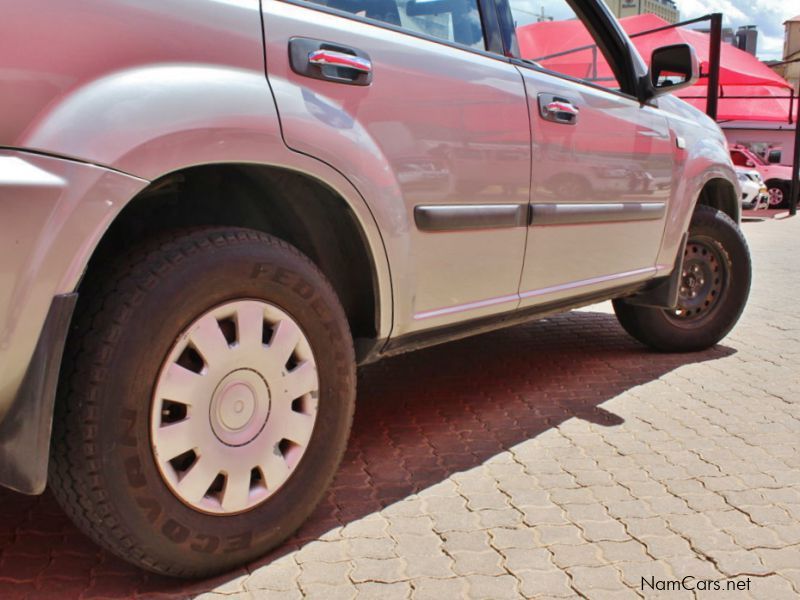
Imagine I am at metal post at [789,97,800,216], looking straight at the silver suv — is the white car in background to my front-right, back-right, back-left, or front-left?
front-right

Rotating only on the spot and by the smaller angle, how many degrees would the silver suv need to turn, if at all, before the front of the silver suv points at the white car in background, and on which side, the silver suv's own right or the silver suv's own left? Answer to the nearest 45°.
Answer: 0° — it already faces it

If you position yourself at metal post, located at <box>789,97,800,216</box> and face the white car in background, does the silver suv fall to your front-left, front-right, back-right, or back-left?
front-left

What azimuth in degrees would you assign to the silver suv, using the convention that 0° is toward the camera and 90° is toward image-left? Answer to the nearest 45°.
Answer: approximately 225°

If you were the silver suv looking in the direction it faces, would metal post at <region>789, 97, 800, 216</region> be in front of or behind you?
in front

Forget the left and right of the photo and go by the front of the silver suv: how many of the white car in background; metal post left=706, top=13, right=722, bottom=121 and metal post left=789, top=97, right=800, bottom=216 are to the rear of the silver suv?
0

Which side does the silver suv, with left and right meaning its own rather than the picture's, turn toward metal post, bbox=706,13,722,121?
front
